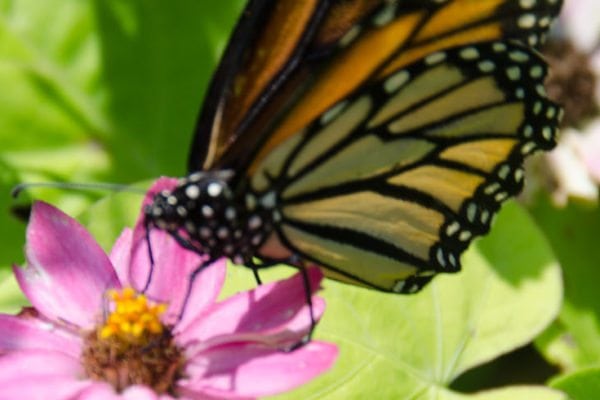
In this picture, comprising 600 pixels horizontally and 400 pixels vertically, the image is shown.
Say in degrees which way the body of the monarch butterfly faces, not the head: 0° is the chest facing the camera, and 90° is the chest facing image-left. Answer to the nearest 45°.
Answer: approximately 90°

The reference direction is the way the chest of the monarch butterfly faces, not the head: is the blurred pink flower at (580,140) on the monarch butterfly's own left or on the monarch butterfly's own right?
on the monarch butterfly's own right

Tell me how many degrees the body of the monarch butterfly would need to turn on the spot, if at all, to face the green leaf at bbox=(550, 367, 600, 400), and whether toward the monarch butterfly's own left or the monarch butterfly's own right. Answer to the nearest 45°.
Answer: approximately 135° to the monarch butterfly's own right
